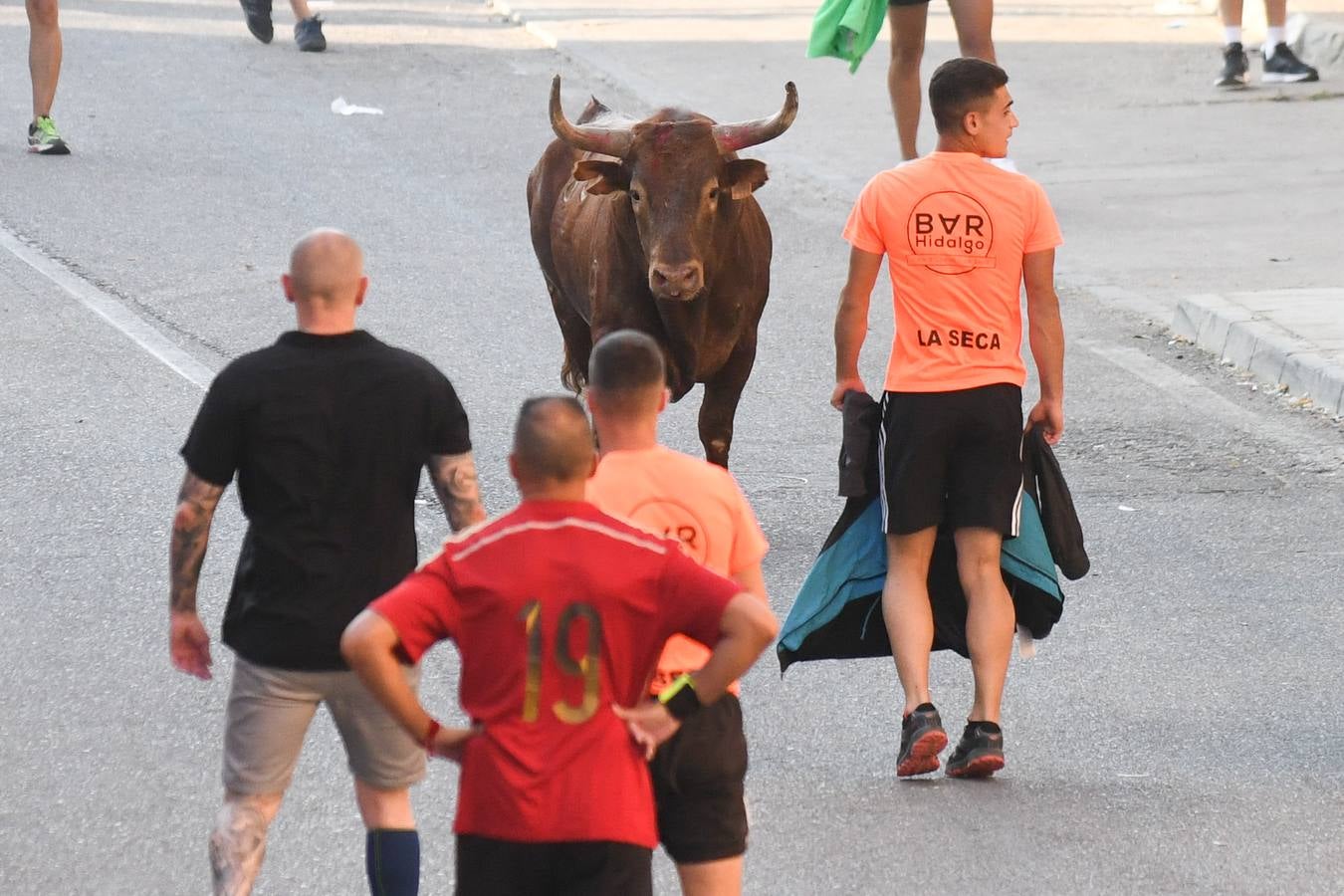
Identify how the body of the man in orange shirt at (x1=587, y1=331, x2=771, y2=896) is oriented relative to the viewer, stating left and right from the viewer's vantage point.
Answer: facing away from the viewer

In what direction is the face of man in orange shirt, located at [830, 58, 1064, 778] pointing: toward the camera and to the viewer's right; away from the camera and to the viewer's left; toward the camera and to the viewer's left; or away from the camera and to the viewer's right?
away from the camera and to the viewer's right

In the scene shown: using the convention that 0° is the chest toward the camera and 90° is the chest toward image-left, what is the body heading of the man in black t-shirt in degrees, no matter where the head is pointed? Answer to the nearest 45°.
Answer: approximately 180°

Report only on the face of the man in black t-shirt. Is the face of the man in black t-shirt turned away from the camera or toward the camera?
away from the camera

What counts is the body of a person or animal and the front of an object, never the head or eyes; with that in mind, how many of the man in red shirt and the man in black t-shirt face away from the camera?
2

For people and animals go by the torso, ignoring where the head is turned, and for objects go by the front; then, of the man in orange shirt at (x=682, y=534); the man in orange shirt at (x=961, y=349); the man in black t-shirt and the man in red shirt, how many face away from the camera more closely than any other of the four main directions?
4

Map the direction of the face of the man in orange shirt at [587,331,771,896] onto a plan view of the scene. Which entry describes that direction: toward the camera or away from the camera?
away from the camera

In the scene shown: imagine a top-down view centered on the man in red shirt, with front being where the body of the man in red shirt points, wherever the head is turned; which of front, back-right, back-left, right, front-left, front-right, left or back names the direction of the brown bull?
front

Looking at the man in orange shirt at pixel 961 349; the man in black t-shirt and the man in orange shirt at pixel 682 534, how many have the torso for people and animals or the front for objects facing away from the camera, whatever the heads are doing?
3

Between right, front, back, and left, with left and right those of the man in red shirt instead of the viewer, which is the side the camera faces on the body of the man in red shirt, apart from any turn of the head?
back

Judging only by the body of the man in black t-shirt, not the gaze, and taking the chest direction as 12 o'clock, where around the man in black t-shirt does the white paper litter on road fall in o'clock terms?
The white paper litter on road is roughly at 12 o'clock from the man in black t-shirt.

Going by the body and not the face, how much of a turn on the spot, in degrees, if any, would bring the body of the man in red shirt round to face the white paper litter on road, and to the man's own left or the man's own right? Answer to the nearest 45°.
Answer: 0° — they already face it
